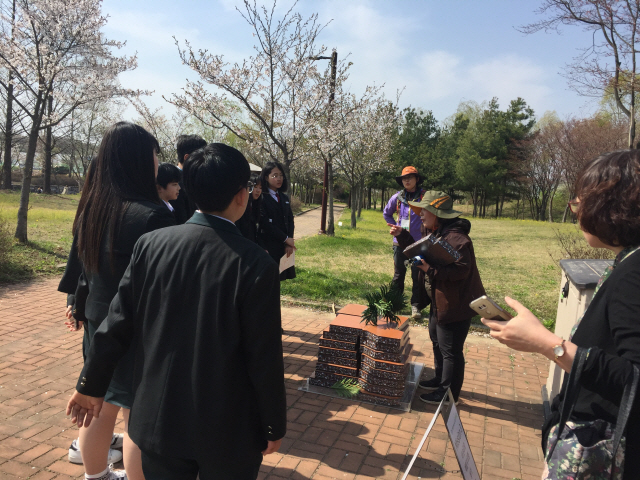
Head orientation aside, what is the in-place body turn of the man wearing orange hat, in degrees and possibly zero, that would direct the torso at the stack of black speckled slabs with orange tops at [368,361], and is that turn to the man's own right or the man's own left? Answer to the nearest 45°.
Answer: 0° — they already face it

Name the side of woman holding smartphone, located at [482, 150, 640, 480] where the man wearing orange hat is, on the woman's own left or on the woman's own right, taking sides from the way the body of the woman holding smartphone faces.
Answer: on the woman's own right

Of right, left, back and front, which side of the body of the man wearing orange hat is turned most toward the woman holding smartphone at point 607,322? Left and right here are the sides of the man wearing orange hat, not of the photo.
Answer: front

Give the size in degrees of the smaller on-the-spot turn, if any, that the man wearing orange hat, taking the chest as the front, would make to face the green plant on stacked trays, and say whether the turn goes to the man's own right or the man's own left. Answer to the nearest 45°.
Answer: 0° — they already face it

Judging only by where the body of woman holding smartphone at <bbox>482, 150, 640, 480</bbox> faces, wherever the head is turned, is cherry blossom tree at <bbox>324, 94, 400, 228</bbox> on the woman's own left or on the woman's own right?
on the woman's own right

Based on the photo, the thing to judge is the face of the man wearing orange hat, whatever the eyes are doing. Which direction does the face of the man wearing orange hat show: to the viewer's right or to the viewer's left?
to the viewer's left

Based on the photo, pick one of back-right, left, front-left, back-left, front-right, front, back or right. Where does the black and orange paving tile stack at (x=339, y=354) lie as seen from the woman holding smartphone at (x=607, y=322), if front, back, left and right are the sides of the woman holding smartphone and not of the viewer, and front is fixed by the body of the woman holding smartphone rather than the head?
front-right

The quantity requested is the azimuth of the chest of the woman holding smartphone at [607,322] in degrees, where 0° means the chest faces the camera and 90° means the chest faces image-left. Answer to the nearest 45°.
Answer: approximately 90°

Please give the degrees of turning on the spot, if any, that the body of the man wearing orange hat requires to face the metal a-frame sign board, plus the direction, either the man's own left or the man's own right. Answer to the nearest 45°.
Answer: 0° — they already face it

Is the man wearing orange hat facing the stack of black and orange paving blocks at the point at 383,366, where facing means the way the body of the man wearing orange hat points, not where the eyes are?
yes

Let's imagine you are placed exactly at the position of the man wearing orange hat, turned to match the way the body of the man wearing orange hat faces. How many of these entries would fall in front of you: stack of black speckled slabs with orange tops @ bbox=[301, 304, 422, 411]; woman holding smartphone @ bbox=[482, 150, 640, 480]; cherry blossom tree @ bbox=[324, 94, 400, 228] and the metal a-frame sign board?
3

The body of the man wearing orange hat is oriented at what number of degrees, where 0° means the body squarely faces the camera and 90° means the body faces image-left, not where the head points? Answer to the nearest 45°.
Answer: approximately 0°

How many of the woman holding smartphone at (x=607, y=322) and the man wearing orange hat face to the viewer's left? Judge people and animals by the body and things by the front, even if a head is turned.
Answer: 1
